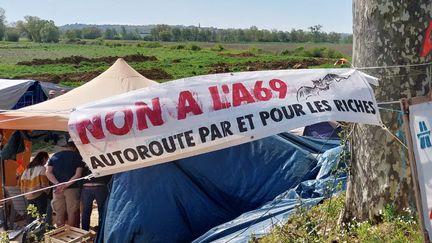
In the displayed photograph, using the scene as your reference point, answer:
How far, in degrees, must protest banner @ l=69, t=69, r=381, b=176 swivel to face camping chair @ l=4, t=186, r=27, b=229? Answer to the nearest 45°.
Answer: approximately 135° to its right

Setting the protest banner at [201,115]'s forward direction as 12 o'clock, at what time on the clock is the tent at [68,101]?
The tent is roughly at 5 o'clock from the protest banner.

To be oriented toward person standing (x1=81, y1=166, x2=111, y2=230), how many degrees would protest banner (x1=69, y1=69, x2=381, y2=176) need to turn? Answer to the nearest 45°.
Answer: approximately 135° to its right

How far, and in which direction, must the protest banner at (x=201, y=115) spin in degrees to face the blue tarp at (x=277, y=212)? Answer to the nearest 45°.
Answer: approximately 180°

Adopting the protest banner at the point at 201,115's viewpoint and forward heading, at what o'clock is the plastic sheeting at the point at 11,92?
The plastic sheeting is roughly at 5 o'clock from the protest banner.

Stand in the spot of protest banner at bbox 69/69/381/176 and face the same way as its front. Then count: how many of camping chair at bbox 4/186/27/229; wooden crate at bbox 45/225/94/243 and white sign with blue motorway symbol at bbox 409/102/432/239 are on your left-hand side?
1

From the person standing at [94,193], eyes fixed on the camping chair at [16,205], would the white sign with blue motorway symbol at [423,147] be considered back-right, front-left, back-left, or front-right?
back-left

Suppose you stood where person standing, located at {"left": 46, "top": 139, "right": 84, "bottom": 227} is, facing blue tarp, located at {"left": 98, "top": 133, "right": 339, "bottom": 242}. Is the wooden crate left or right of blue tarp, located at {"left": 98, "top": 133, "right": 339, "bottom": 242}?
right

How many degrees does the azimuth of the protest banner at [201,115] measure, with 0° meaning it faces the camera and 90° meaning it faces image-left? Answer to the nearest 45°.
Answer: approximately 0°

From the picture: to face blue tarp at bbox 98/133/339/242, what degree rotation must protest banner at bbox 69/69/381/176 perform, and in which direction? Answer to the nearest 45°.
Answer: approximately 180°

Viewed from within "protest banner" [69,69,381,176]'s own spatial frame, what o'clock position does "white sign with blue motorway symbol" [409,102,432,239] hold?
The white sign with blue motorway symbol is roughly at 9 o'clock from the protest banner.
